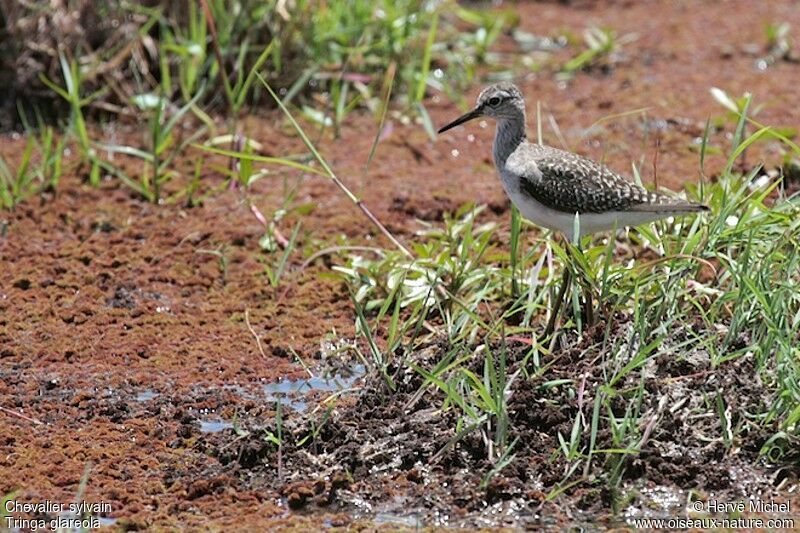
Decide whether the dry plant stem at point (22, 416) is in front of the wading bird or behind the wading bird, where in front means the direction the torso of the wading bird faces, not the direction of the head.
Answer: in front

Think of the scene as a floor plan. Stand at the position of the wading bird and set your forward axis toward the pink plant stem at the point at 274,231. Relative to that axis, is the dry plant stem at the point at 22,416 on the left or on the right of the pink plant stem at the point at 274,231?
left

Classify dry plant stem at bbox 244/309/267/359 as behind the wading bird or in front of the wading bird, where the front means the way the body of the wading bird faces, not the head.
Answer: in front

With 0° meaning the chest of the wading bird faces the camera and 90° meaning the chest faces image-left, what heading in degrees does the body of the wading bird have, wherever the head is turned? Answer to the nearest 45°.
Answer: approximately 90°
